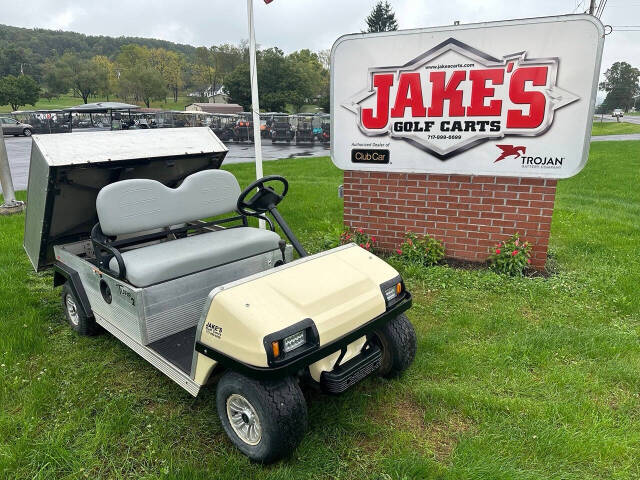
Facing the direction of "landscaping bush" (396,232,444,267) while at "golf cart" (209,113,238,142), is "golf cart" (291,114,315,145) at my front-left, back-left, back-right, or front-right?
front-left

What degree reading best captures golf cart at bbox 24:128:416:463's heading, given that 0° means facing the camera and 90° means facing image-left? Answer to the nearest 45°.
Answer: approximately 315°

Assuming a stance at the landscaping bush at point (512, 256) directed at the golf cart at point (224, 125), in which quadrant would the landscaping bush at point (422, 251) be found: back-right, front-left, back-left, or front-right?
front-left

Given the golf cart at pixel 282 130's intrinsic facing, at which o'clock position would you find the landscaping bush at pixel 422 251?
The landscaping bush is roughly at 12 o'clock from the golf cart.

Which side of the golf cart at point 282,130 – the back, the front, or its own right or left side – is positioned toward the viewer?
front

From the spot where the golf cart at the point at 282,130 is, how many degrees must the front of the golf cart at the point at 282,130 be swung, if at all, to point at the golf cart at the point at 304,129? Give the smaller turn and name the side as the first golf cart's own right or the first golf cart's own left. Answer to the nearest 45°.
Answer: approximately 90° to the first golf cart's own left

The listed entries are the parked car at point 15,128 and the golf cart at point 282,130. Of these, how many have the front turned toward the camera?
1

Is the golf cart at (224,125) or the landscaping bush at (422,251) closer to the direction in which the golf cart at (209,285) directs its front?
the landscaping bush

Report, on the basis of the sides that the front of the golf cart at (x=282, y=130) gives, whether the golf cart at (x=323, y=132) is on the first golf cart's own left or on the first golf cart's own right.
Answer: on the first golf cart's own left

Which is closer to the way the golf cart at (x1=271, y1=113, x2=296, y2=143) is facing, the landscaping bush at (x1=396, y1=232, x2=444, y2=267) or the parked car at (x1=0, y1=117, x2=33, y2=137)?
the landscaping bush

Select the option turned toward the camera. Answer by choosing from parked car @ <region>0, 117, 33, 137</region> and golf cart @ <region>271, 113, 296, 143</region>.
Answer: the golf cart

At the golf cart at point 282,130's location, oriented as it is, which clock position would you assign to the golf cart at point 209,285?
the golf cart at point 209,285 is roughly at 12 o'clock from the golf cart at point 282,130.

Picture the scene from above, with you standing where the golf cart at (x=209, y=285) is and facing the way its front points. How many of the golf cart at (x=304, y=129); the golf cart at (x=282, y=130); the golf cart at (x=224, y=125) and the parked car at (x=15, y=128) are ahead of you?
0

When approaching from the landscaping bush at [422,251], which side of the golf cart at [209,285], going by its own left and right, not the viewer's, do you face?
left

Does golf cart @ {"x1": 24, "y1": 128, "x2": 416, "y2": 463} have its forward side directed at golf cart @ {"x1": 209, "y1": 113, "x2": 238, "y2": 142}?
no
